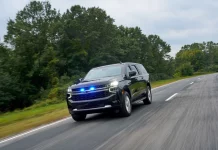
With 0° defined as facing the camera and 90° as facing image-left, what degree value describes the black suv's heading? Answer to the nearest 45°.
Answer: approximately 45°
